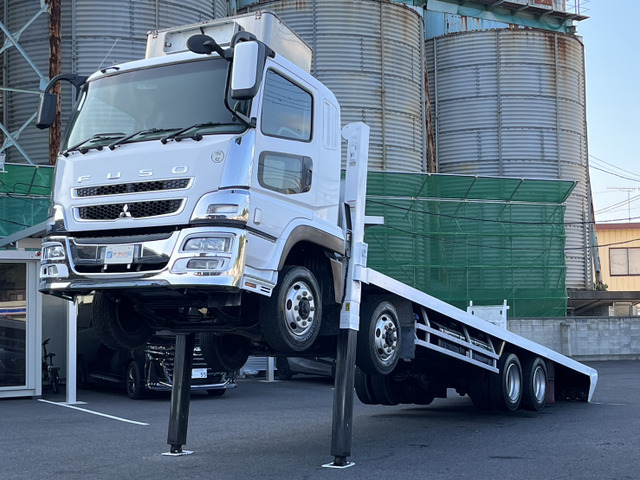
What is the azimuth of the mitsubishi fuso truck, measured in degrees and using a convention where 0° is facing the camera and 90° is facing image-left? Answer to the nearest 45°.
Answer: approximately 45°

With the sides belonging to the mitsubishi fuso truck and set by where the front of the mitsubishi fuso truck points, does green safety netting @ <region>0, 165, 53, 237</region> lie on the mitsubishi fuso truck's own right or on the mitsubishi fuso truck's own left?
on the mitsubishi fuso truck's own right

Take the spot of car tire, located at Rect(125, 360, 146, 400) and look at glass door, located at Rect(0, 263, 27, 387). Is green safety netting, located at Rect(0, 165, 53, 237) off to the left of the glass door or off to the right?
right

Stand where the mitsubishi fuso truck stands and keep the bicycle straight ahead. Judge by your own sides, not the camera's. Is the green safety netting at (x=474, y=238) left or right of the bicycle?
right

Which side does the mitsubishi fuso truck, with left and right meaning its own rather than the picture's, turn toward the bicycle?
right

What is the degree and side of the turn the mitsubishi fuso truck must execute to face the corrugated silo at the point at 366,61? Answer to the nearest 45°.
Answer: approximately 135° to its right

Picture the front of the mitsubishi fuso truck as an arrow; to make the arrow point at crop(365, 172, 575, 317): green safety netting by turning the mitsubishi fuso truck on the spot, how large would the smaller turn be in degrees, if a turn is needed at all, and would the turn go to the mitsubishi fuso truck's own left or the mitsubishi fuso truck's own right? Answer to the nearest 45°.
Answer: approximately 135° to the mitsubishi fuso truck's own right

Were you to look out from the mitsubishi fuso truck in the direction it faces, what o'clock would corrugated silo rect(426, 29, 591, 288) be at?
The corrugated silo is roughly at 5 o'clock from the mitsubishi fuso truck.

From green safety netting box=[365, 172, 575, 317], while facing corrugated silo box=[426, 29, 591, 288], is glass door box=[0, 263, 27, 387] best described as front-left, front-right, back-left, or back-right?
back-left
